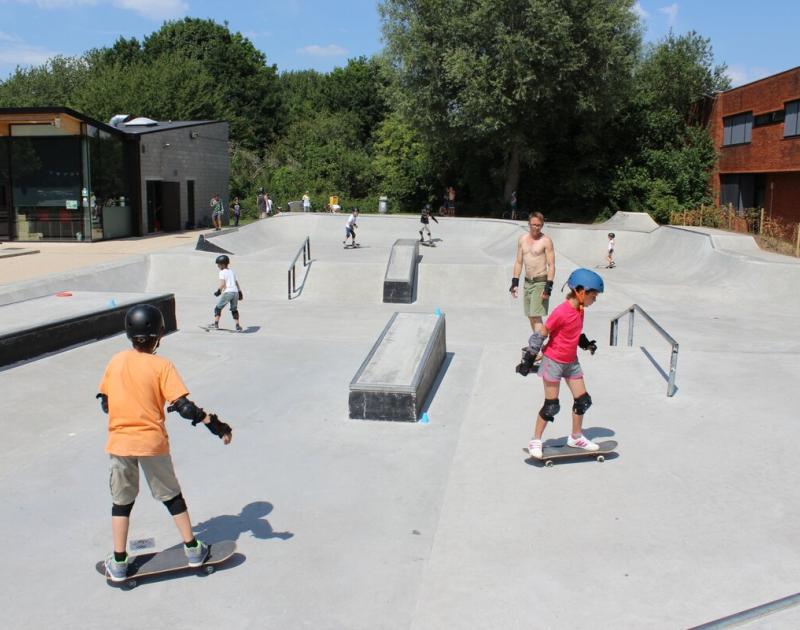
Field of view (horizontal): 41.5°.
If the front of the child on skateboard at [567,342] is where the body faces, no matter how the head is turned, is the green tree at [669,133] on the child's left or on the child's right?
on the child's left

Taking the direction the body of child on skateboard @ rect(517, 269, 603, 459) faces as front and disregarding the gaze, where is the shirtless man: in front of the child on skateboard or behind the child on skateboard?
behind

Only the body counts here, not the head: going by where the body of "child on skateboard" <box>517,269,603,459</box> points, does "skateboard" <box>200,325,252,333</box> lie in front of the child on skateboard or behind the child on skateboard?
behind

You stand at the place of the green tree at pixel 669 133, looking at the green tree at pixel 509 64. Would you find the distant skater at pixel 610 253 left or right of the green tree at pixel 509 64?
left

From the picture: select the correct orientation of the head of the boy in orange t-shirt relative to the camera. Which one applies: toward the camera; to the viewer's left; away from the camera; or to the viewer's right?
away from the camera

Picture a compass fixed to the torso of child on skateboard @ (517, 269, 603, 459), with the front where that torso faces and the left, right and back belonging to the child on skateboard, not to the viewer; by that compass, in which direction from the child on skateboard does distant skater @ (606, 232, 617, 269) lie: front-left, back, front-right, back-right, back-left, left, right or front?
back-left

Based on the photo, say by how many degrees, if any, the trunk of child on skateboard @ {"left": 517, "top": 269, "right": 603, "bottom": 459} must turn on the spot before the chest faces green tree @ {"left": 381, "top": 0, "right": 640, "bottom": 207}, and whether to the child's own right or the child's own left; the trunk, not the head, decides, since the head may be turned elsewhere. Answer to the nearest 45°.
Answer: approximately 135° to the child's own left
